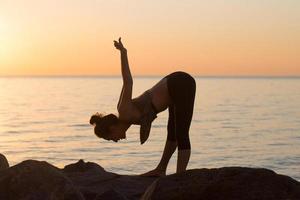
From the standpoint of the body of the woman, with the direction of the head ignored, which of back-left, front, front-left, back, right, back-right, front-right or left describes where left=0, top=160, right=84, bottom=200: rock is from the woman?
front-left

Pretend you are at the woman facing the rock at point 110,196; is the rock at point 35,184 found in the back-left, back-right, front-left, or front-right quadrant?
front-right

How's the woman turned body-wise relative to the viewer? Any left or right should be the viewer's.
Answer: facing to the left of the viewer

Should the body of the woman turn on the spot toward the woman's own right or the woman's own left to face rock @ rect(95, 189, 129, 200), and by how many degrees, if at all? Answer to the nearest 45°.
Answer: approximately 45° to the woman's own left
